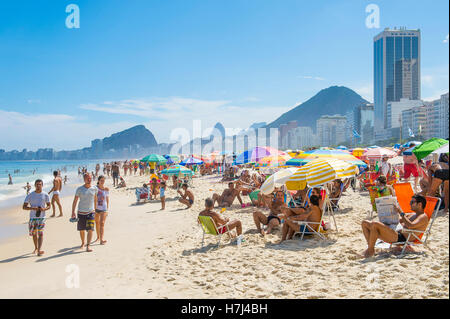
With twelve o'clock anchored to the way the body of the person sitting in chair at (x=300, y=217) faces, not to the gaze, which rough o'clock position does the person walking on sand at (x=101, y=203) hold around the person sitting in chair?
The person walking on sand is roughly at 12 o'clock from the person sitting in chair.

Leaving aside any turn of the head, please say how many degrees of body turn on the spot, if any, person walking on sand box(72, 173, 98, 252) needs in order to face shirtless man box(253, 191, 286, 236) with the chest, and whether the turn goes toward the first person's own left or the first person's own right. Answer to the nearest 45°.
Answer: approximately 90° to the first person's own left

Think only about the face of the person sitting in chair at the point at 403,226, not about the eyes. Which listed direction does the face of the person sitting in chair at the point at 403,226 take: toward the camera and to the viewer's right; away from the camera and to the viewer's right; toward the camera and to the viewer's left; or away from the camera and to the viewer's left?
toward the camera and to the viewer's left

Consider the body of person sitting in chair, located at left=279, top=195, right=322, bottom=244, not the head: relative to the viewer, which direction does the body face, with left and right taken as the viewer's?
facing to the left of the viewer

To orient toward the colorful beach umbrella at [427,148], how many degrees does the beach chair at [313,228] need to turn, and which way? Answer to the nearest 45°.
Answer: approximately 135° to its right

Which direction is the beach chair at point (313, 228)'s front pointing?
to the viewer's left

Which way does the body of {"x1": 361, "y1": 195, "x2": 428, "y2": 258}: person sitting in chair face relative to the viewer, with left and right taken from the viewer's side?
facing to the left of the viewer

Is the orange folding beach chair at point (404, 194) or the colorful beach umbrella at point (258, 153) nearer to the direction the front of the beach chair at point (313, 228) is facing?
the colorful beach umbrella

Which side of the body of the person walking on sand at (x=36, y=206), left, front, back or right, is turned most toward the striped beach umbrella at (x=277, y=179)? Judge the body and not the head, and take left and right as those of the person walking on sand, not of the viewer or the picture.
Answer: left

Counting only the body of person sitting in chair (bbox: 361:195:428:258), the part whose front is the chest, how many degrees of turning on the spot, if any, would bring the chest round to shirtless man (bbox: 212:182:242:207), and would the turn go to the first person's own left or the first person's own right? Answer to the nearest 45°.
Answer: approximately 45° to the first person's own right

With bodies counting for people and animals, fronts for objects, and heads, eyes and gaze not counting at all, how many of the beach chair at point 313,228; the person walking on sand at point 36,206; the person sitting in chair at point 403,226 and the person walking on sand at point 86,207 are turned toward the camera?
2

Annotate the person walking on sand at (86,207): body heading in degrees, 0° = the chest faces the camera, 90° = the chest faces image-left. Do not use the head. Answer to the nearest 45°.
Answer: approximately 0°
